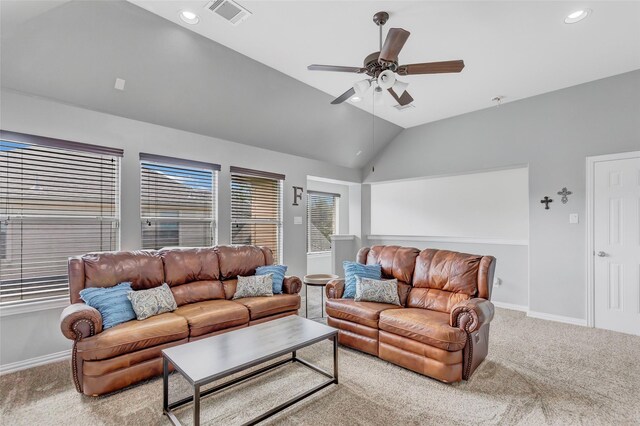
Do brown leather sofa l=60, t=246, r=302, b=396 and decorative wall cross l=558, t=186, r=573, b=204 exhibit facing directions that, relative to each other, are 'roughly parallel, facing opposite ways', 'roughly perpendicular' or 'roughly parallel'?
roughly perpendicular

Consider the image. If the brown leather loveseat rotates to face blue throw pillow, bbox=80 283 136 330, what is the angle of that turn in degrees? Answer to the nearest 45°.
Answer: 0° — it already faces it

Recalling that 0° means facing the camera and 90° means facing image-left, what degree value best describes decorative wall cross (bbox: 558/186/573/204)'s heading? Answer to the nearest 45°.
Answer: approximately 0°

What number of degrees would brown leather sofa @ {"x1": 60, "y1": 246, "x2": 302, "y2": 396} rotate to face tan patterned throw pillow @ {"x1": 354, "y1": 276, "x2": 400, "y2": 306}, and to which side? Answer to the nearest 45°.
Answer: approximately 45° to its left

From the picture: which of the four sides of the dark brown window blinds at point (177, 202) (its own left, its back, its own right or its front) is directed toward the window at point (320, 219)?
left

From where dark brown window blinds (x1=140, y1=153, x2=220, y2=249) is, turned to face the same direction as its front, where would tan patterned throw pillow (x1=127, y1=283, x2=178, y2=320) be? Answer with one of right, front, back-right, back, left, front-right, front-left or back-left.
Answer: front-right

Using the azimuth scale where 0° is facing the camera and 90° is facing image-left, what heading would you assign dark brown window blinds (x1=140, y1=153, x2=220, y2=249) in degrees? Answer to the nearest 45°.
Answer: approximately 315°

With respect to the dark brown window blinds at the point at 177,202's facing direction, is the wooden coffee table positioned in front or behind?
in front

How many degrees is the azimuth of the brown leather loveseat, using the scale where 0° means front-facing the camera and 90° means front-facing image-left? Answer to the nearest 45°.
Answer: approximately 45°
